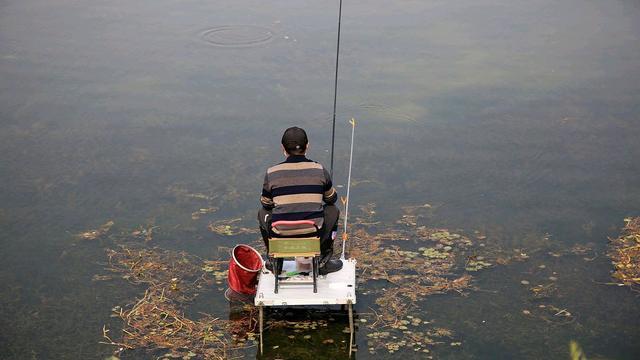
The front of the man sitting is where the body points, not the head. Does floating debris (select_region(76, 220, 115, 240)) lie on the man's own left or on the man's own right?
on the man's own left

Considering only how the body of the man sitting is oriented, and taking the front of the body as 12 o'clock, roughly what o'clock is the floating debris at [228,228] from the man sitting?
The floating debris is roughly at 11 o'clock from the man sitting.

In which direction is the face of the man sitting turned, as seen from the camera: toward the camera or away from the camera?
away from the camera

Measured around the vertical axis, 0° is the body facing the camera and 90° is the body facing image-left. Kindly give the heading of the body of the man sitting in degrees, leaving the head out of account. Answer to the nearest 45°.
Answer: approximately 180°

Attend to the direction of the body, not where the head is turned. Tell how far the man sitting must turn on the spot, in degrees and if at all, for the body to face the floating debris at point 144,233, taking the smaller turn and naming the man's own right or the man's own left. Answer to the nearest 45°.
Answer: approximately 45° to the man's own left
